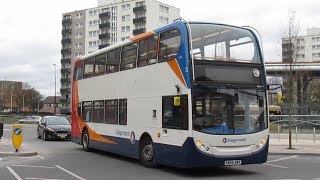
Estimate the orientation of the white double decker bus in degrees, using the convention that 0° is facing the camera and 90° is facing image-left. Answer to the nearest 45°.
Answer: approximately 315°

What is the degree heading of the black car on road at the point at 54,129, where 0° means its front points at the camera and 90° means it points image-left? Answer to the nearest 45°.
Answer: approximately 315°

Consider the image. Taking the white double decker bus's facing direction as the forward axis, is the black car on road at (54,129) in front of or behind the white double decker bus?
behind

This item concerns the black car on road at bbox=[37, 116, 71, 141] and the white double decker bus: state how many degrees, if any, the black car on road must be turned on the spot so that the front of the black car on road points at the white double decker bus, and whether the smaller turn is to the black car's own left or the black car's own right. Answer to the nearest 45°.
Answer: approximately 45° to the black car's own right
